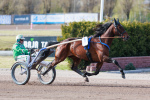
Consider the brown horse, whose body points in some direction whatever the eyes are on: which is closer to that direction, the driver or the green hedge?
the green hedge

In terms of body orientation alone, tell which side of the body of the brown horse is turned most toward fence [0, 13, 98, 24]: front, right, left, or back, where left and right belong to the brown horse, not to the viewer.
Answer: left

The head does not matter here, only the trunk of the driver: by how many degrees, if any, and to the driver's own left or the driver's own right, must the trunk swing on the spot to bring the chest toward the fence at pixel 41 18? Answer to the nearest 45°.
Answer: approximately 90° to the driver's own left

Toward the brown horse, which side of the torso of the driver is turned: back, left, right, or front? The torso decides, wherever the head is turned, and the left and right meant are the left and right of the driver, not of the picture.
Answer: front

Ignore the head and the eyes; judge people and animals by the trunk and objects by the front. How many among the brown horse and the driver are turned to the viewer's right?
2

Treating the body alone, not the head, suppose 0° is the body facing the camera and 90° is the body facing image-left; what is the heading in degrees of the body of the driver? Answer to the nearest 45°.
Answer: approximately 270°

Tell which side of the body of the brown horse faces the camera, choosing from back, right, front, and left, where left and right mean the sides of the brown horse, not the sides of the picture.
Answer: right

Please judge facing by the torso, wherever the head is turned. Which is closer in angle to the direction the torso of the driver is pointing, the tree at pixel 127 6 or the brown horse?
the brown horse

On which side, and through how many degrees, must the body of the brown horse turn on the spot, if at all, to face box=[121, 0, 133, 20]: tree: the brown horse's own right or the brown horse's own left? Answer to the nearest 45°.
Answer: approximately 90° to the brown horse's own left

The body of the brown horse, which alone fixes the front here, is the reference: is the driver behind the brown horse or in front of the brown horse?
behind
